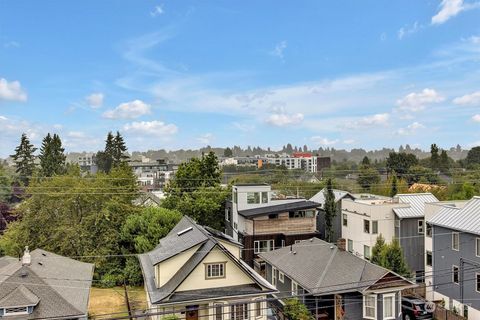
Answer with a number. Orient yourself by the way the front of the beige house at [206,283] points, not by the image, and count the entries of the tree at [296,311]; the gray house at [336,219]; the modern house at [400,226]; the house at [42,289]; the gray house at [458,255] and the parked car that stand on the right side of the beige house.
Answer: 1

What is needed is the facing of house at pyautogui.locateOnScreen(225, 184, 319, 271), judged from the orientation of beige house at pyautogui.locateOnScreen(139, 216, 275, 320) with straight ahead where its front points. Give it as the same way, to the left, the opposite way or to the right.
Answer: the same way

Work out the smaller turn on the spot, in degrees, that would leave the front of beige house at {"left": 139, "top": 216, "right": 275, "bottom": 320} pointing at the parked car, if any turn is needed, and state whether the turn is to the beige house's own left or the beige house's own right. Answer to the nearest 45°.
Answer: approximately 90° to the beige house's own left

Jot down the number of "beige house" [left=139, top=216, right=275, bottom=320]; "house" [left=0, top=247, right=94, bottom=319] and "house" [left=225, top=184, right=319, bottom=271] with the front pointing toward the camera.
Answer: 3

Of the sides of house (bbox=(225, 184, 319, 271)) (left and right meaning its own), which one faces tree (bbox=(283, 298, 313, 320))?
front

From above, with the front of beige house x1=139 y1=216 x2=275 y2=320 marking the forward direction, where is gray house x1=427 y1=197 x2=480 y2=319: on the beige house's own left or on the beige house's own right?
on the beige house's own left

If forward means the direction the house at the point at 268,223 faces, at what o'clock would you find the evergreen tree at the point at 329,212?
The evergreen tree is roughly at 8 o'clock from the house.

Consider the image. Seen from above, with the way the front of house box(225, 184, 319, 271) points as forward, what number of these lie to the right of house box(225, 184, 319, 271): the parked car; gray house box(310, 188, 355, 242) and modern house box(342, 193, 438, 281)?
0

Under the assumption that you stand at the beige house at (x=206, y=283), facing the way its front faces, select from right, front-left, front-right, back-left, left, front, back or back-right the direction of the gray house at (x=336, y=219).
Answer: back-left

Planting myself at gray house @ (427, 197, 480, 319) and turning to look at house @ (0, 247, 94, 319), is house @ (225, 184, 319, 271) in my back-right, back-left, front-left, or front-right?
front-right

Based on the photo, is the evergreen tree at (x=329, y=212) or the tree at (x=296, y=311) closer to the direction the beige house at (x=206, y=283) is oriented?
the tree

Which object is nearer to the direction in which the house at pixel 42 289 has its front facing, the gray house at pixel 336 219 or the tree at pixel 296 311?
the tree

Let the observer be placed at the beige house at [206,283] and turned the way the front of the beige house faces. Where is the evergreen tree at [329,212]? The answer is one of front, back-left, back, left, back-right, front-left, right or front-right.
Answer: back-left

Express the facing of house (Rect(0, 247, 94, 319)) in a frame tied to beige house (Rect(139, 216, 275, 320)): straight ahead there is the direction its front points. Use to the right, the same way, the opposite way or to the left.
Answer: the same way

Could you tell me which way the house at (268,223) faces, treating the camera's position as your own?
facing the viewer

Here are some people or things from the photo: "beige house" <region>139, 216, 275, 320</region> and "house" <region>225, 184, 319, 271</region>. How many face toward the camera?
2

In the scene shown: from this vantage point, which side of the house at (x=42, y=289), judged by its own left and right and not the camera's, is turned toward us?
front

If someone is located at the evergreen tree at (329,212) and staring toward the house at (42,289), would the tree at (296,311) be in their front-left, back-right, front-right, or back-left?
front-left

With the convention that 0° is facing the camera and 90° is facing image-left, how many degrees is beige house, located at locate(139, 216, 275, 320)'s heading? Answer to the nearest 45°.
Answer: approximately 0°
